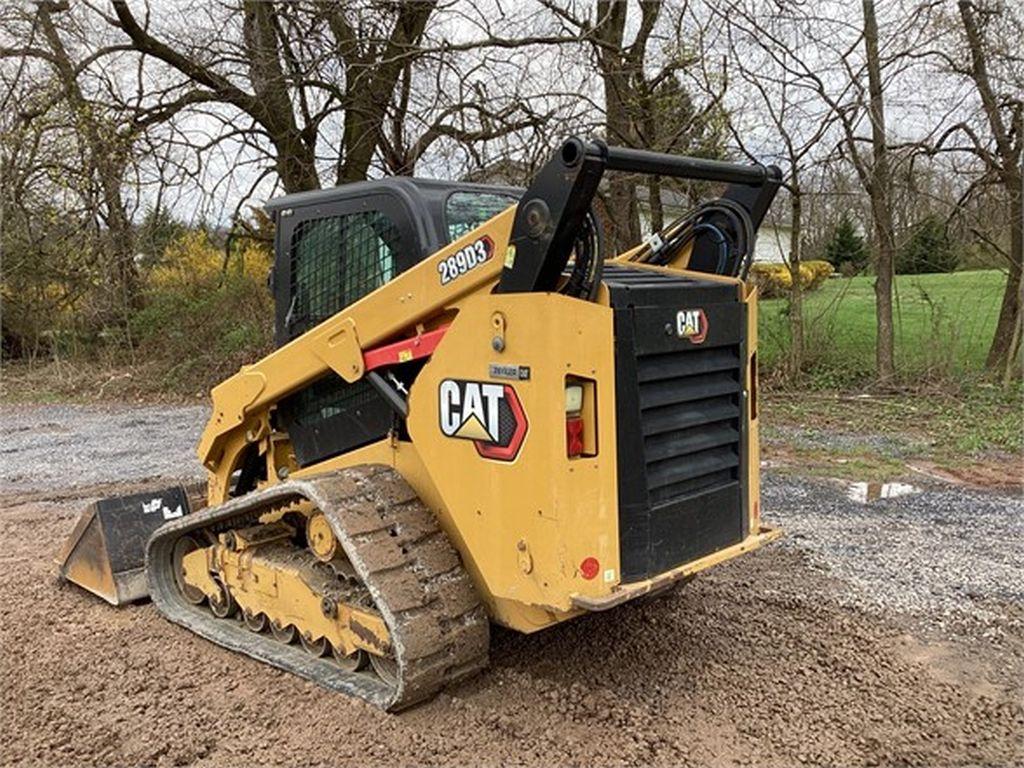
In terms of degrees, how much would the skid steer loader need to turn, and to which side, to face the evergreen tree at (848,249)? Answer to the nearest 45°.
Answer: approximately 90° to its right

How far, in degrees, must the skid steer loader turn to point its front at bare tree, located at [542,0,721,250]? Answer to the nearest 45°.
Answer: approximately 45° to its right

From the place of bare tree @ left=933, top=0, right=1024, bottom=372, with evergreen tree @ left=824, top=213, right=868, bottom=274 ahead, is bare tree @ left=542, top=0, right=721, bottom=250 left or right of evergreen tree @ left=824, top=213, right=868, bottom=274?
left

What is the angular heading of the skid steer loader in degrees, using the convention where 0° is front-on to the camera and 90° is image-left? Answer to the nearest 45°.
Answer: approximately 135°

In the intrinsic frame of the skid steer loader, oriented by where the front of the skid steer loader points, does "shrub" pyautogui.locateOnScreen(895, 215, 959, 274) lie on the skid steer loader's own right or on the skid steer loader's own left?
on the skid steer loader's own right

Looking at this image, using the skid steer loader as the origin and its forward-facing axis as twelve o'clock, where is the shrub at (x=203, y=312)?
The shrub is roughly at 1 o'clock from the skid steer loader.

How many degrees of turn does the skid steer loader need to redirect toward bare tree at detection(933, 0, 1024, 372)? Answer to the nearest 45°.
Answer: approximately 90° to its right

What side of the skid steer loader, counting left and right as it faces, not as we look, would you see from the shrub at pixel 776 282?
right
